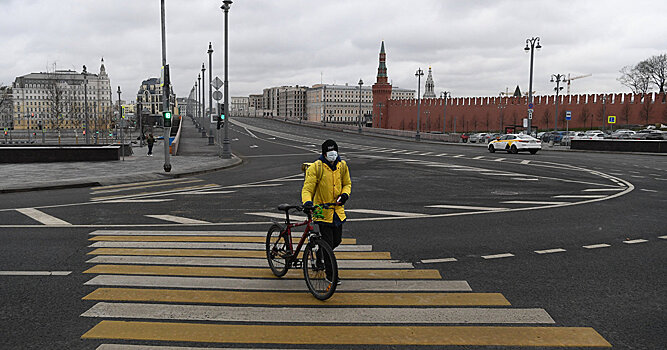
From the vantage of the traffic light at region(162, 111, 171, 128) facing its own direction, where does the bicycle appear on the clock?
The bicycle is roughly at 12 o'clock from the traffic light.

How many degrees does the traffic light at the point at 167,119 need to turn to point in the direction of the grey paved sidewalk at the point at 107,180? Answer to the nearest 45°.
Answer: approximately 45° to its right

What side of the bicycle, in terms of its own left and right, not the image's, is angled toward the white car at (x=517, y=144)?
left

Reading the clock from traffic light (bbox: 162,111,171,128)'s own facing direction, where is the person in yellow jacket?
The person in yellow jacket is roughly at 12 o'clock from the traffic light.
